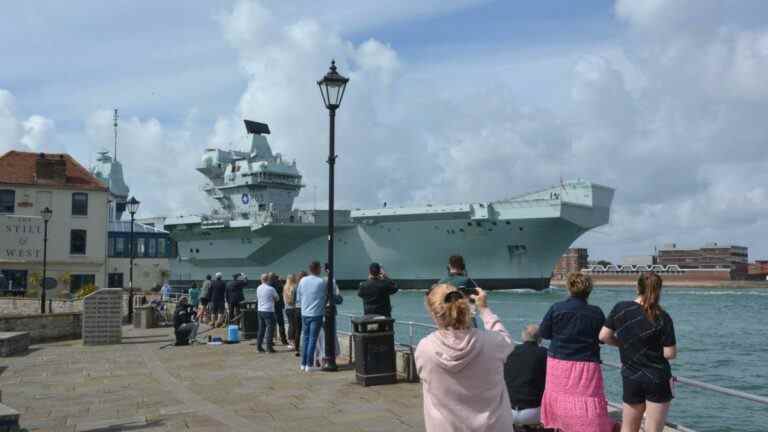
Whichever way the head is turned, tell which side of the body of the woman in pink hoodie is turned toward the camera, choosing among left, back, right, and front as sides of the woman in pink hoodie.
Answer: back

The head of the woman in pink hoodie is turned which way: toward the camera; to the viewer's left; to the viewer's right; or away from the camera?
away from the camera

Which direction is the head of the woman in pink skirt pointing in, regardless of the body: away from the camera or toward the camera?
away from the camera

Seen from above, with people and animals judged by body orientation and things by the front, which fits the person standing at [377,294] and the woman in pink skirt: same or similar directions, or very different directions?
same or similar directions

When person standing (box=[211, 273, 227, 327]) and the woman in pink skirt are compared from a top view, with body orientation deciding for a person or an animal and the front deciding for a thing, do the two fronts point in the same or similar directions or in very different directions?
same or similar directions

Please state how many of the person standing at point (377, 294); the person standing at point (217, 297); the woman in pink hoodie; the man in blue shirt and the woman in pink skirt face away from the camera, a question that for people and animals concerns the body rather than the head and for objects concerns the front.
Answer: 5

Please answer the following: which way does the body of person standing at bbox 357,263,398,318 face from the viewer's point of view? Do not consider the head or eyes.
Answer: away from the camera

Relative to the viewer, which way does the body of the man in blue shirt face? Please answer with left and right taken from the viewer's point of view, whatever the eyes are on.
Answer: facing away from the viewer

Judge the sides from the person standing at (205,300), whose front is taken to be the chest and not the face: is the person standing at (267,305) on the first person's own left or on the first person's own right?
on the first person's own right

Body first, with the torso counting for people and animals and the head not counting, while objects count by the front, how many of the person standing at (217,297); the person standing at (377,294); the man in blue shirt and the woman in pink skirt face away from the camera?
4

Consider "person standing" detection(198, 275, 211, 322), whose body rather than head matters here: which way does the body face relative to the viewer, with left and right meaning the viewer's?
facing away from the viewer and to the right of the viewer

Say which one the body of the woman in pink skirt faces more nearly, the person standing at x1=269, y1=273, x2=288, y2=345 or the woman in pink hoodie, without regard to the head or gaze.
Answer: the person standing

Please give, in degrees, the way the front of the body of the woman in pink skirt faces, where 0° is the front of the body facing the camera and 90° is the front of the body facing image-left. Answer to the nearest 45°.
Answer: approximately 180°
